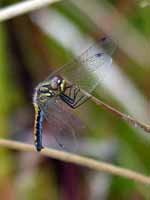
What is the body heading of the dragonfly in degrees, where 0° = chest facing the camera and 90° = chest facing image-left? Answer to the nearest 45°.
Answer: approximately 270°
